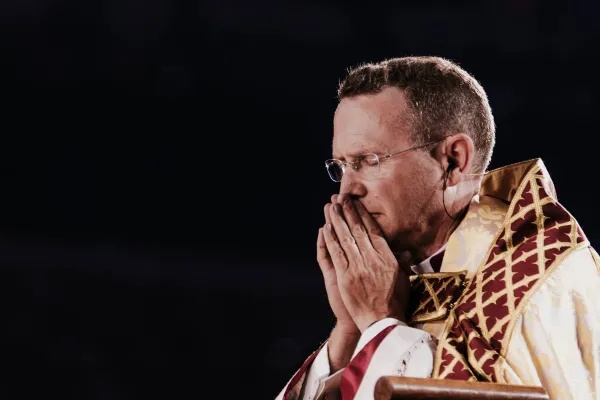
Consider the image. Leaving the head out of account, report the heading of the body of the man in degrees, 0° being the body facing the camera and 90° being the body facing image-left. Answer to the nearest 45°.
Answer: approximately 45°

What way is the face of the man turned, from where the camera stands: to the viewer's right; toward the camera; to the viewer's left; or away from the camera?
to the viewer's left
